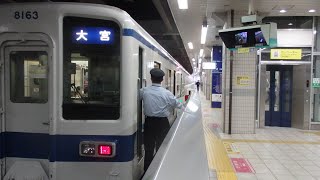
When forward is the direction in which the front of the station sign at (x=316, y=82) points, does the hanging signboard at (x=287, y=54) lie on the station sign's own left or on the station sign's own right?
on the station sign's own right

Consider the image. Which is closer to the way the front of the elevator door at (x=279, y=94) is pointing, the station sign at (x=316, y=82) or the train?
the train

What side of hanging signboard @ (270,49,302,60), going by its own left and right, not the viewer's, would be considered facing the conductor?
front

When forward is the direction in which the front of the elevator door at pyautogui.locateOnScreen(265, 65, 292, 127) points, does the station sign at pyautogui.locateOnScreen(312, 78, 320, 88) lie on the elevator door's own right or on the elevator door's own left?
on the elevator door's own left

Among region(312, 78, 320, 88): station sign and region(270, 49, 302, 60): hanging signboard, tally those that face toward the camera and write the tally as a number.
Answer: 2

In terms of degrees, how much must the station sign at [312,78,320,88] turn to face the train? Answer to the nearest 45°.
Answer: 0° — it already faces it

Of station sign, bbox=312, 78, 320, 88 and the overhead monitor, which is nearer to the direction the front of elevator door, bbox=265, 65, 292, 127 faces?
the overhead monitor

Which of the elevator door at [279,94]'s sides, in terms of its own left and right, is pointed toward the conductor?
front

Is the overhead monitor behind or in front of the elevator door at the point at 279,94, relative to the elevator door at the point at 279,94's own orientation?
in front

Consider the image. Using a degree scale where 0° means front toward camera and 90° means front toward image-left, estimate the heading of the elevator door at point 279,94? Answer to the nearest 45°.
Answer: approximately 0°
